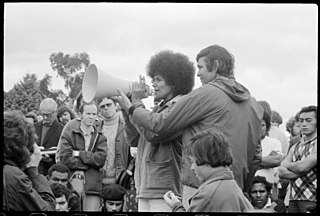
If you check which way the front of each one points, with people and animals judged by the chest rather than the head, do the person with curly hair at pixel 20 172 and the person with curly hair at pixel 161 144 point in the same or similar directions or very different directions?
very different directions

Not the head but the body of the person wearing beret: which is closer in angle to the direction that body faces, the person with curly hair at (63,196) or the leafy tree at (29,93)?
the person with curly hair

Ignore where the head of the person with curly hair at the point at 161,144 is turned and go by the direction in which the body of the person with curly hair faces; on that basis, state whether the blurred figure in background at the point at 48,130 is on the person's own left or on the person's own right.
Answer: on the person's own right

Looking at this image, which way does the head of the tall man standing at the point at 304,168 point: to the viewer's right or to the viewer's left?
to the viewer's left

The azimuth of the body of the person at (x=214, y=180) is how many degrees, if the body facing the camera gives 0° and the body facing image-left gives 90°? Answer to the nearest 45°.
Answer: approximately 135°
